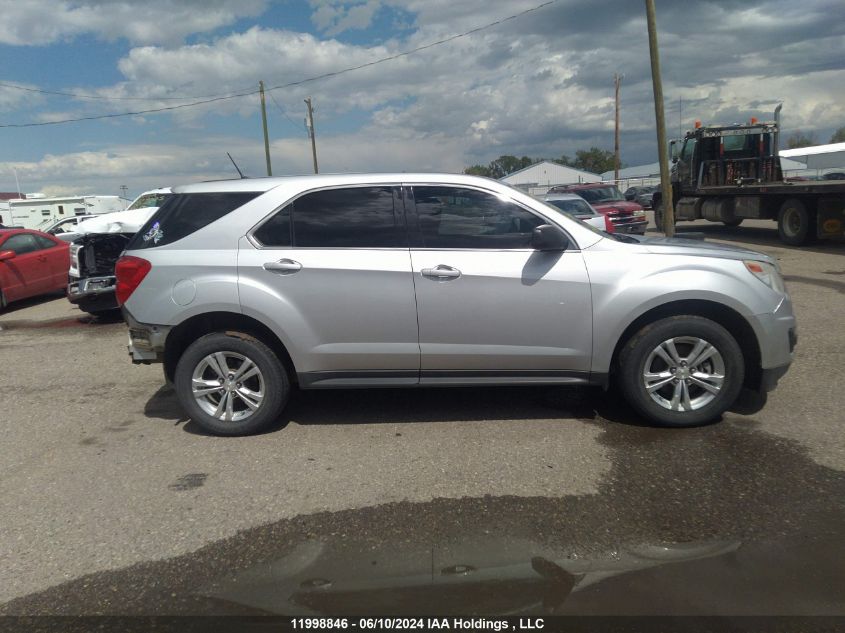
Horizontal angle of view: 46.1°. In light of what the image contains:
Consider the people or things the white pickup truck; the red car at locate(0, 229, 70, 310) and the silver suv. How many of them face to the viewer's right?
1

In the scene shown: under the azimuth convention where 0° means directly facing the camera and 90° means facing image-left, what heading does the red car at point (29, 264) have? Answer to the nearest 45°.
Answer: approximately 45°

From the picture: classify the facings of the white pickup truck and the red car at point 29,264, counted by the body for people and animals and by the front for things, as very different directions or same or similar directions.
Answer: same or similar directions

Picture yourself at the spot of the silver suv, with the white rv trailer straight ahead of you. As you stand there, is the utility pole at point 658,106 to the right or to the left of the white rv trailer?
right

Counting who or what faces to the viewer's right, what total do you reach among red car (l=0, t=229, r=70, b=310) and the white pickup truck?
0

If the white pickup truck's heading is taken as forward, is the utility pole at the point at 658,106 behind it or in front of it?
behind

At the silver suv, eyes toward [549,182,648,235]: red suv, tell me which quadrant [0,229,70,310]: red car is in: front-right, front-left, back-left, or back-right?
front-left

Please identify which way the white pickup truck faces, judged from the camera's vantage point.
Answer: facing the viewer and to the left of the viewer

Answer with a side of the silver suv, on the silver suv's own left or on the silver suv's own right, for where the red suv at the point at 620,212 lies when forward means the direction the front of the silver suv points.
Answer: on the silver suv's own left

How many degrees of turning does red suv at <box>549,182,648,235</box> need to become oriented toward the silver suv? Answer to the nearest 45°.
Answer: approximately 45° to its right

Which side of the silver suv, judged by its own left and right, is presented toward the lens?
right

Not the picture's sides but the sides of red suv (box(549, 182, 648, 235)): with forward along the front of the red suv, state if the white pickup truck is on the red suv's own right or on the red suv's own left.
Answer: on the red suv's own right

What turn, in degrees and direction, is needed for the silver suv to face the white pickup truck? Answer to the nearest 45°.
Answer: approximately 135° to its left

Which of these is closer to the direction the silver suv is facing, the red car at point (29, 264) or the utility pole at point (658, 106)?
the utility pole

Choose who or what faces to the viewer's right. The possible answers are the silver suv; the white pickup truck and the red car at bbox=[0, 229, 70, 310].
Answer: the silver suv
